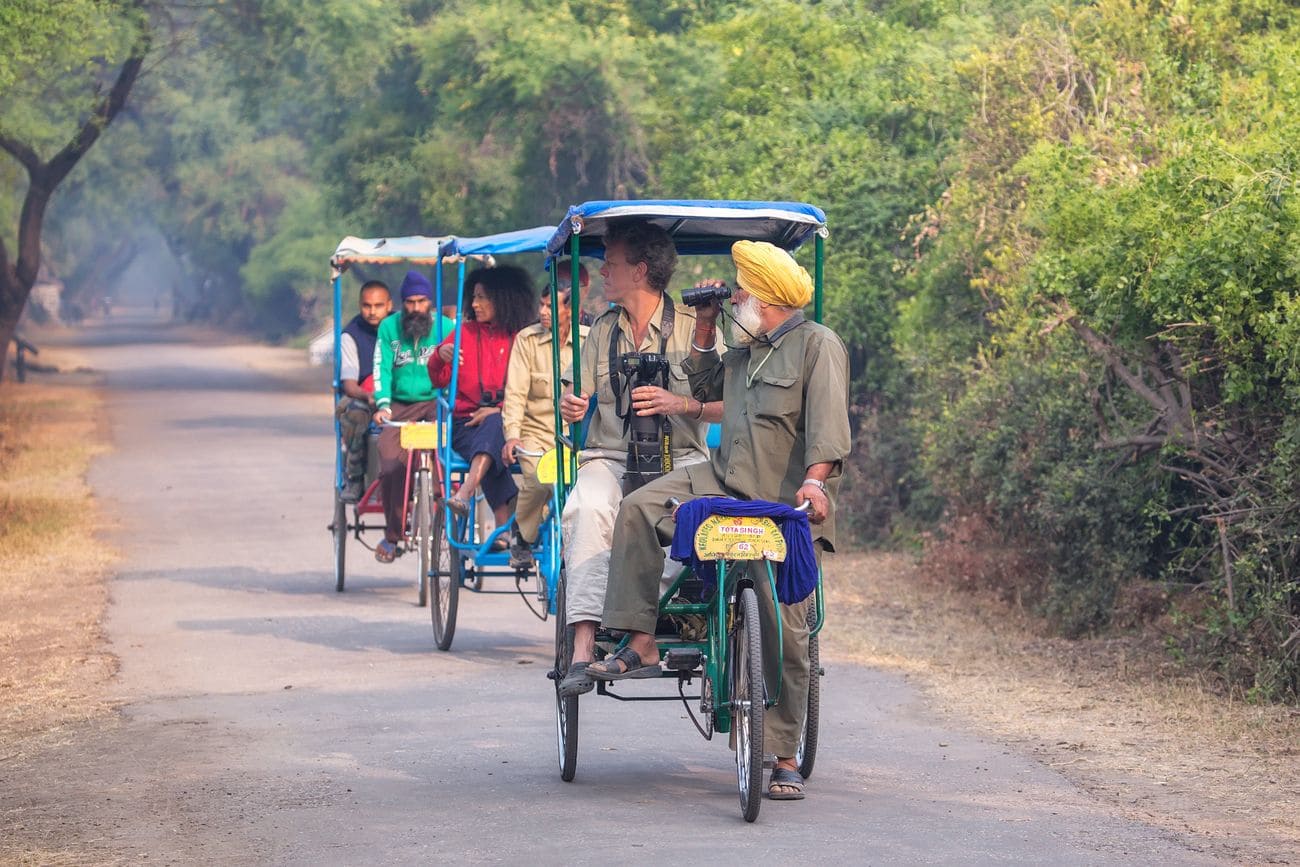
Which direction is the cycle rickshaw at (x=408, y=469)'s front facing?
toward the camera

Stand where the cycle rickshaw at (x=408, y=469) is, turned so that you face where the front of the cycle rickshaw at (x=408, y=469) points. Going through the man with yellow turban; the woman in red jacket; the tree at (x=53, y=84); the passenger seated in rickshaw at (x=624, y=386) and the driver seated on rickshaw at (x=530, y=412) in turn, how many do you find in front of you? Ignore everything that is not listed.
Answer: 4

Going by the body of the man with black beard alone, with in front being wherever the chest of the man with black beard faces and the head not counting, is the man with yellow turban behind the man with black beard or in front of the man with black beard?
in front

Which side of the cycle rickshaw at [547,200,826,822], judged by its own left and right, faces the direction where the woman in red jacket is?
back

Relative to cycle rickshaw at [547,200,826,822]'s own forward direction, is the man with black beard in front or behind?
behind

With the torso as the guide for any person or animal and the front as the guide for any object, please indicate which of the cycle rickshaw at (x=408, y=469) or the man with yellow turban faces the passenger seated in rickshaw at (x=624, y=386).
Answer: the cycle rickshaw

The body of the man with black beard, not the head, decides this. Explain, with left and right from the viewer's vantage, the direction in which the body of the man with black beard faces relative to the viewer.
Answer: facing the viewer

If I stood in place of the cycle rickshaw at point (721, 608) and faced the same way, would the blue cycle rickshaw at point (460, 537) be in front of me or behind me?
behind

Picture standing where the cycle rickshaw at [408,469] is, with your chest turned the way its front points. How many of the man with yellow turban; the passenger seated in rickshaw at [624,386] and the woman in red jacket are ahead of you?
3
